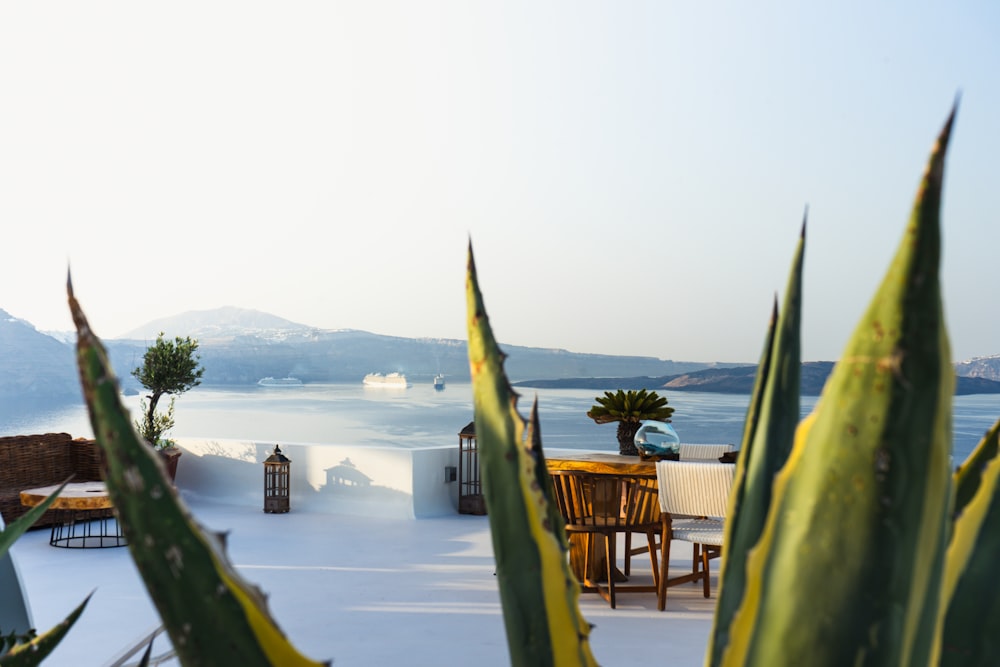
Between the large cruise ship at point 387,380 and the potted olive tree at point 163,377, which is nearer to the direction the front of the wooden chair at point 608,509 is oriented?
the large cruise ship

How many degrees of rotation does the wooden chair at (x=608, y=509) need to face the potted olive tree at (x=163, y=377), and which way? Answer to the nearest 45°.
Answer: approximately 90° to its left

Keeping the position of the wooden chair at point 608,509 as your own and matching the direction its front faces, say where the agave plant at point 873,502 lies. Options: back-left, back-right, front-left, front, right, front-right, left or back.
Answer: back-right

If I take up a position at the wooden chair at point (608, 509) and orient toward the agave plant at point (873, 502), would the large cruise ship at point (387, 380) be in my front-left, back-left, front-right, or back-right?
back-right

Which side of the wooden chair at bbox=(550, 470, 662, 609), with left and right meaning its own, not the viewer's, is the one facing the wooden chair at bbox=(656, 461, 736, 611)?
right

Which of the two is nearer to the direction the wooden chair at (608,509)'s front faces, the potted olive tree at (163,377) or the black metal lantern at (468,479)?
the black metal lantern

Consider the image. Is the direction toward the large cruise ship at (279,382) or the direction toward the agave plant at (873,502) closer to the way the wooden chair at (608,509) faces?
the large cruise ship

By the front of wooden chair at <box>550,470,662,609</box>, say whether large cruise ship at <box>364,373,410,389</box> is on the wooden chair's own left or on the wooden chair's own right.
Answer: on the wooden chair's own left

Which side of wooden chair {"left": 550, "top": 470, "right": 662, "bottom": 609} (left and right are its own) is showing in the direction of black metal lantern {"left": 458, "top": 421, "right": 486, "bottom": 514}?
front

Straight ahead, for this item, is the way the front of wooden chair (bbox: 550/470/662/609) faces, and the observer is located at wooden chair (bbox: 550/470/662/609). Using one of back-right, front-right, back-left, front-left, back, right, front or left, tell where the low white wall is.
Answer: left

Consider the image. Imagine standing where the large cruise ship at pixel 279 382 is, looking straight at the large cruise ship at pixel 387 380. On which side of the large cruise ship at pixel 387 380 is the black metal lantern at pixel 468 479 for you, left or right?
right
